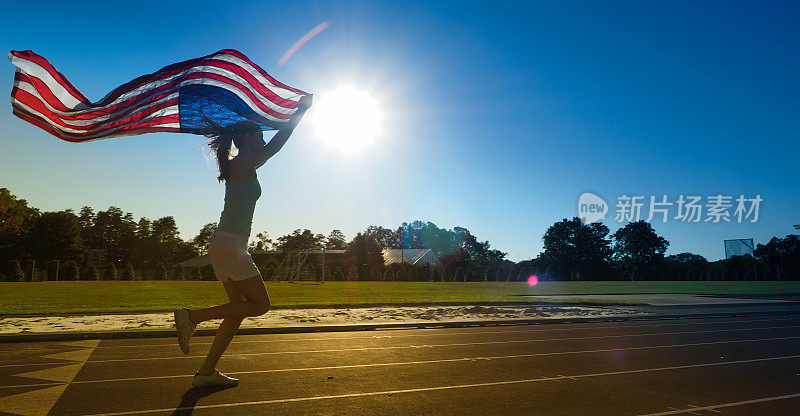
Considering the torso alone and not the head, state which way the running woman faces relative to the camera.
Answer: to the viewer's right

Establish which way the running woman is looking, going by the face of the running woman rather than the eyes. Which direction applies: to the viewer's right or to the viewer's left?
to the viewer's right

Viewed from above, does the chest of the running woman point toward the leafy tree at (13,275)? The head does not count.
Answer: no
